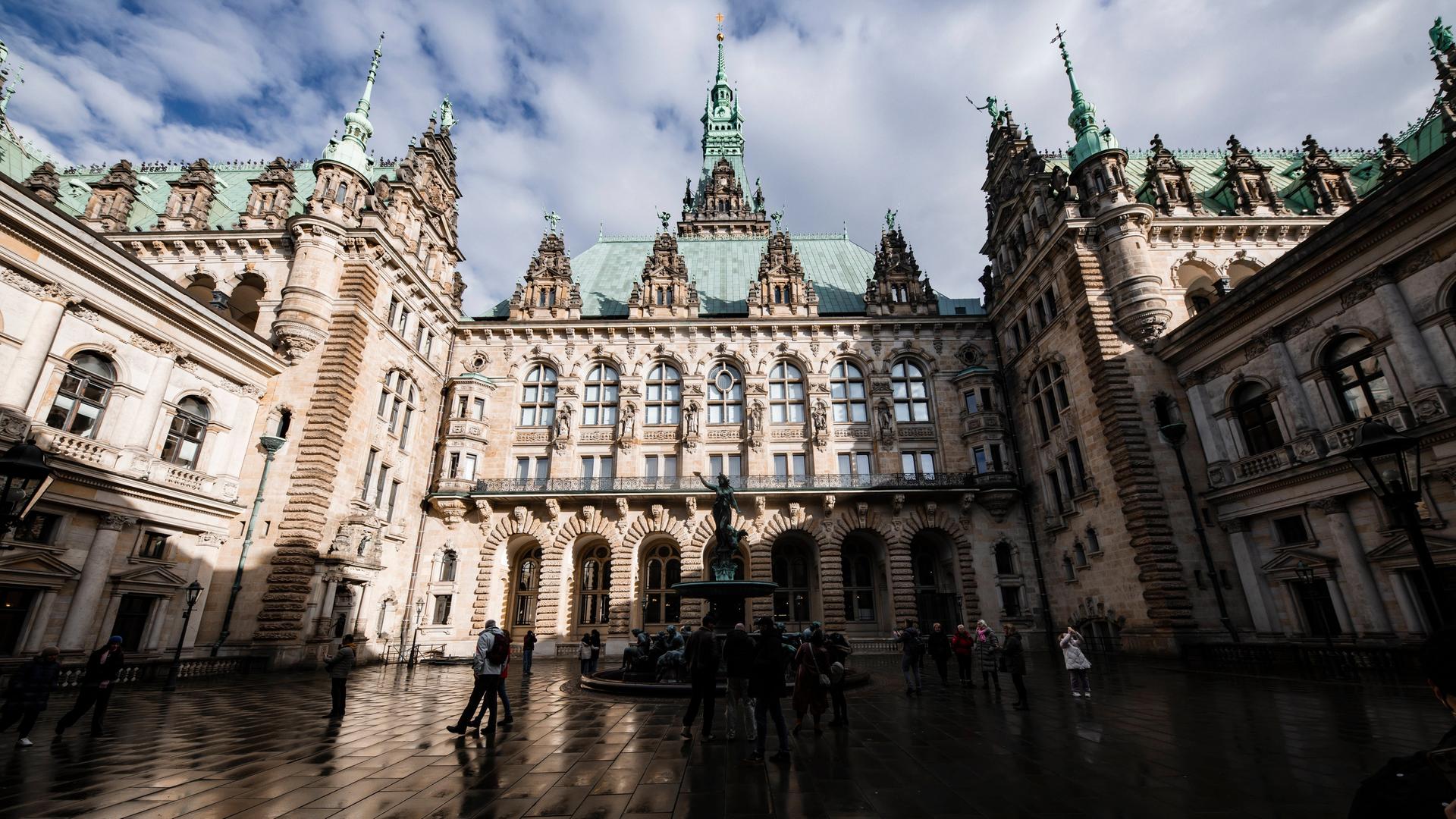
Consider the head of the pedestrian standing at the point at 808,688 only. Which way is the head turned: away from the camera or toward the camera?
away from the camera

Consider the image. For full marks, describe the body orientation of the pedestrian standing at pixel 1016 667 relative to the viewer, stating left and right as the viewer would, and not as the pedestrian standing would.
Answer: facing to the left of the viewer

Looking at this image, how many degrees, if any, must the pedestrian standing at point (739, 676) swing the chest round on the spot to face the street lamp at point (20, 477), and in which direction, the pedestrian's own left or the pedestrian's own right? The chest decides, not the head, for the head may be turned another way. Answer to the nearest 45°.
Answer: approximately 90° to the pedestrian's own left

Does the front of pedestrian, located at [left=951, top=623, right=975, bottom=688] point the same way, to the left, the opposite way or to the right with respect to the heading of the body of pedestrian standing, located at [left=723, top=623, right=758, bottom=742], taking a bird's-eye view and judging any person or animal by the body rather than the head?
the opposite way

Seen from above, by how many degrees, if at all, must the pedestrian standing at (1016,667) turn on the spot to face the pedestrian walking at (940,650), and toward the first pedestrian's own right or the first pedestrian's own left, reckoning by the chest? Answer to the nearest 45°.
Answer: approximately 45° to the first pedestrian's own right

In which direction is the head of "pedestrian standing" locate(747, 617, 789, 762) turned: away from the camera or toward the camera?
away from the camera

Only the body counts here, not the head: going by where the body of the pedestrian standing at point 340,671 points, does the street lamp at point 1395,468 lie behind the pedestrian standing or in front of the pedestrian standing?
behind

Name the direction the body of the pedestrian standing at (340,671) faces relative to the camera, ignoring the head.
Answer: to the viewer's left

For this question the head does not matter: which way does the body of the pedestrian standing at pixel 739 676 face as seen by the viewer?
away from the camera

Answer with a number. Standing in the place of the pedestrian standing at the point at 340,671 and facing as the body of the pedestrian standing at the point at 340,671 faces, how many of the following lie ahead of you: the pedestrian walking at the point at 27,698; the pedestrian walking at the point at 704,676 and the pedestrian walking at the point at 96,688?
2

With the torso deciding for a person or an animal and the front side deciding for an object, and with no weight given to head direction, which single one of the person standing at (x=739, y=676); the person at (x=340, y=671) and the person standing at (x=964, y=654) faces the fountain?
the person standing at (x=739, y=676)
